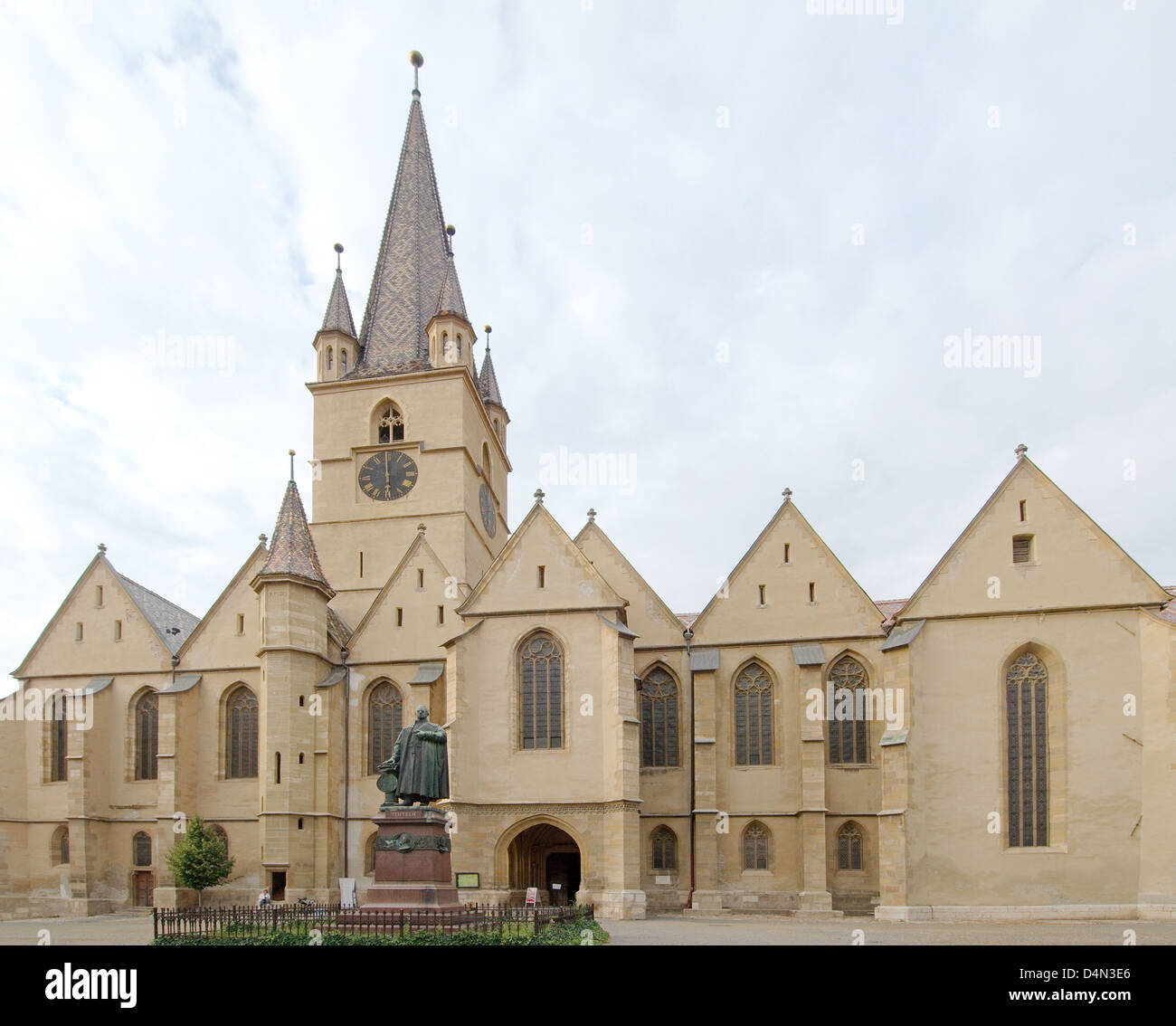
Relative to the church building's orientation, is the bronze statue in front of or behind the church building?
in front
